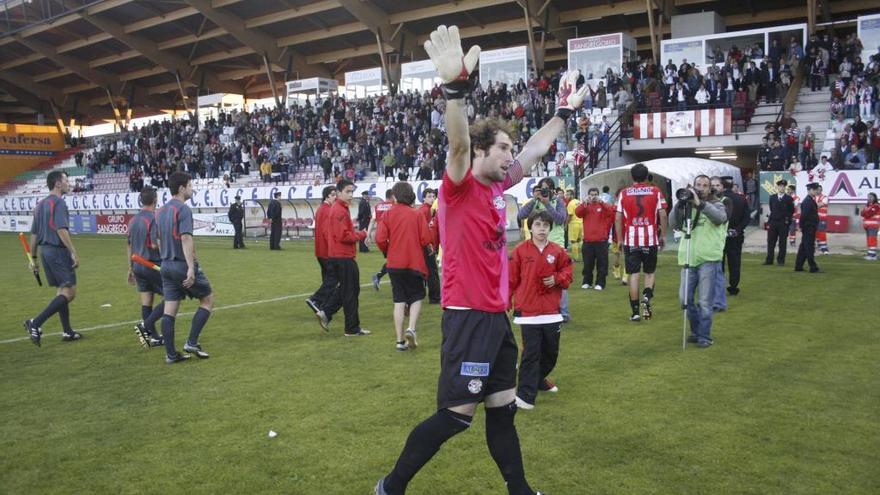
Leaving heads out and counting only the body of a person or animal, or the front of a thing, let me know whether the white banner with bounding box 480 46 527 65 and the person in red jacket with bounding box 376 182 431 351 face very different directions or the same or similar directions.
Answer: very different directions

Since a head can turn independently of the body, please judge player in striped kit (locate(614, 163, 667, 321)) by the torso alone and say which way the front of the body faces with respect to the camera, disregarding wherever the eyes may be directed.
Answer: away from the camera

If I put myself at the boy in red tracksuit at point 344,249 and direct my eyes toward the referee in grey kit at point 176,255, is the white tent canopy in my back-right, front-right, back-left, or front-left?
back-right

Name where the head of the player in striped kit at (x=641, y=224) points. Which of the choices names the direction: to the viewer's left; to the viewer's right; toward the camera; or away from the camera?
away from the camera

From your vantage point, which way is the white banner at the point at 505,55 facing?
toward the camera

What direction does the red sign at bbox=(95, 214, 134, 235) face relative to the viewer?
toward the camera

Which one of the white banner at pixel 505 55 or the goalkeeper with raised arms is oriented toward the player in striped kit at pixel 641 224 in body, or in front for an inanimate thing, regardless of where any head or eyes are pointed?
the white banner

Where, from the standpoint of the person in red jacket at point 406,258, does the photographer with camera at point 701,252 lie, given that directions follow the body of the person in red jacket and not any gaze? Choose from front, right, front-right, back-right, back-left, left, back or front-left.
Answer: right

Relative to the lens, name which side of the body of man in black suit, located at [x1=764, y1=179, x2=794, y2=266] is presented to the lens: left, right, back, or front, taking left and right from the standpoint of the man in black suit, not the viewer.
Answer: front

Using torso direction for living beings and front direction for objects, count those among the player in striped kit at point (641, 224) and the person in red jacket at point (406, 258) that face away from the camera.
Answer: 2

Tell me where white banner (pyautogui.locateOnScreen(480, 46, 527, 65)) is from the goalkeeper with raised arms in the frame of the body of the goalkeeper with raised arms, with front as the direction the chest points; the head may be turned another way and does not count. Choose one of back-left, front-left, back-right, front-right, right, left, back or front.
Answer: back-left

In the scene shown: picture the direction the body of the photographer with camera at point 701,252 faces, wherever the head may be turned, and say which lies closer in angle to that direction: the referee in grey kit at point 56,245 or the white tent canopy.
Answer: the referee in grey kit

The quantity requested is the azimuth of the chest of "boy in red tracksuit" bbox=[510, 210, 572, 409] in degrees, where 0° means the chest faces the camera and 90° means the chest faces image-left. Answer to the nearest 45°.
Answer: approximately 0°
